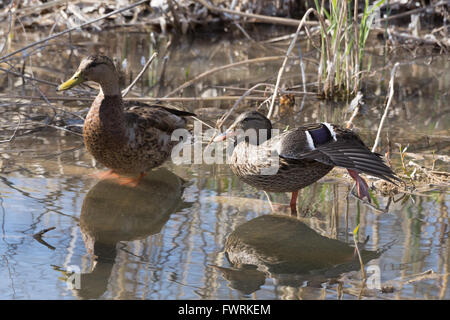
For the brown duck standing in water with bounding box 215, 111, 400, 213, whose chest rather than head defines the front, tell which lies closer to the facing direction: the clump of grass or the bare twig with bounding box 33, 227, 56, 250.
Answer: the bare twig

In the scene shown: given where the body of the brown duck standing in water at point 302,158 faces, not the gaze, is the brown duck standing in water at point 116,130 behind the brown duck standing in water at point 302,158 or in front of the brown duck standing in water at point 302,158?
in front

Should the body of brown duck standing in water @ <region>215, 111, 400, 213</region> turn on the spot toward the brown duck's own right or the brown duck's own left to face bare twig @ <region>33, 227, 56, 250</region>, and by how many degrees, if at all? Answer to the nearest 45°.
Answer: approximately 45° to the brown duck's own left

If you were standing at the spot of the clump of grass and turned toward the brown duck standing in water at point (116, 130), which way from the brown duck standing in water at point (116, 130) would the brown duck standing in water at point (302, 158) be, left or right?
left

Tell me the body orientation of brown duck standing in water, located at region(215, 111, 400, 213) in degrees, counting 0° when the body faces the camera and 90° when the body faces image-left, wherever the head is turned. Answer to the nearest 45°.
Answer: approximately 90°

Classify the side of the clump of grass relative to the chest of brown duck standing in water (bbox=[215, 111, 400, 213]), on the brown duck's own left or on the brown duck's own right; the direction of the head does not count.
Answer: on the brown duck's own right

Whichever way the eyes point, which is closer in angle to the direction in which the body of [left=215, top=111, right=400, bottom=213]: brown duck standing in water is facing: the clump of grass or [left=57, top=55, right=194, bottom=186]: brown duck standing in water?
the brown duck standing in water
